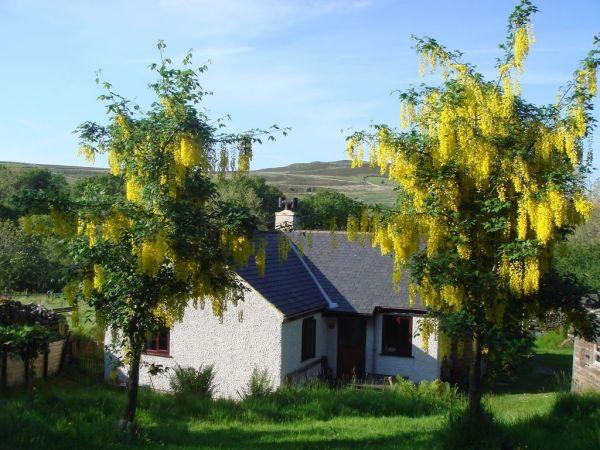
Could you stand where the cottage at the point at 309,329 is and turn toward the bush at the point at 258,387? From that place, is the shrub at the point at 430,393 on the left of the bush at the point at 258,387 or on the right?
left

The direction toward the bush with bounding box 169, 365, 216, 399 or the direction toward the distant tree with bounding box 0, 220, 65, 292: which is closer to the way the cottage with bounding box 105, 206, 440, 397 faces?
the bush

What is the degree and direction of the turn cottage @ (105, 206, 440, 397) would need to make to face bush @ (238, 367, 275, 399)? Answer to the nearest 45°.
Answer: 0° — it already faces it

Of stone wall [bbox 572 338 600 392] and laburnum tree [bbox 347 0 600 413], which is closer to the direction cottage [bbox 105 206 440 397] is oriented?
the laburnum tree

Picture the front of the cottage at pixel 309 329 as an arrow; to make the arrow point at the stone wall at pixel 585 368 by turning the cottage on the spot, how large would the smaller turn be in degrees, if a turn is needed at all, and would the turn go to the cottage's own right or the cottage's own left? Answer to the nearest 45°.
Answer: approximately 45° to the cottage's own left

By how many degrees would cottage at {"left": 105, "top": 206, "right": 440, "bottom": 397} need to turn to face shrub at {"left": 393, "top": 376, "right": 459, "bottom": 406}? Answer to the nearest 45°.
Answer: approximately 45° to its left

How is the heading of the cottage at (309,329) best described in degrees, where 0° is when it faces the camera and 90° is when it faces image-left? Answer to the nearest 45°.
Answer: approximately 0°
